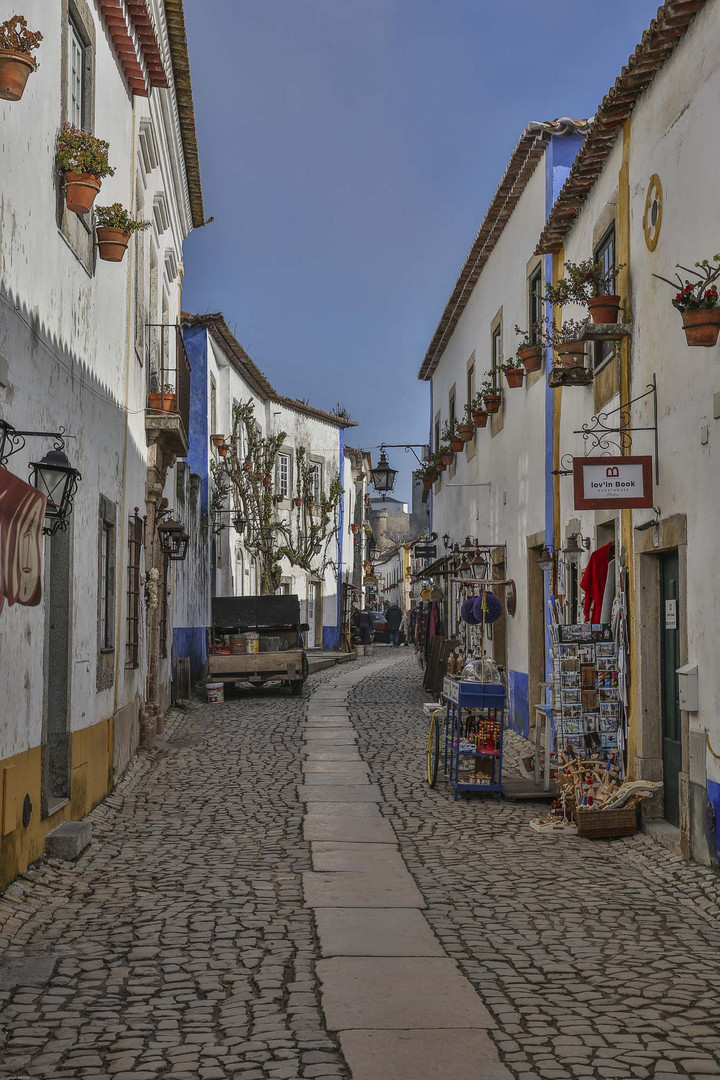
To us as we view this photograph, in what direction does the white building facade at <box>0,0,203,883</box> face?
facing to the right of the viewer

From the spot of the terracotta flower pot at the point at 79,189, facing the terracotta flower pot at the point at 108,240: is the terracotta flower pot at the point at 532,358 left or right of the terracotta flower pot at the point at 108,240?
right

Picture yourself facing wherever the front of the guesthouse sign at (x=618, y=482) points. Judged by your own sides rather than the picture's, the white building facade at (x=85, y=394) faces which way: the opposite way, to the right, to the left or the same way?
to the left

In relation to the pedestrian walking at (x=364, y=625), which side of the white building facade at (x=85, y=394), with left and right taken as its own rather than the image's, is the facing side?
left

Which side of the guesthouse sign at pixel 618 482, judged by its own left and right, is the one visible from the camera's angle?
front

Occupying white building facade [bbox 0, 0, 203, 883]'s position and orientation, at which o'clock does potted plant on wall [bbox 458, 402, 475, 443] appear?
The potted plant on wall is roughly at 10 o'clock from the white building facade.

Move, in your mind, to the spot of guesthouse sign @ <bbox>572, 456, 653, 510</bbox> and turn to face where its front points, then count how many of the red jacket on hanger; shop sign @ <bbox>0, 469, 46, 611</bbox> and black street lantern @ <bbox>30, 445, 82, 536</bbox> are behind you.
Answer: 1

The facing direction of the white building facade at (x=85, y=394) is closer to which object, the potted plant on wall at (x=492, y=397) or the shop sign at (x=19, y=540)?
the potted plant on wall

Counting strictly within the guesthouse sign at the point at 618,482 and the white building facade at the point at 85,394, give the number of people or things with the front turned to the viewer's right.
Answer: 1

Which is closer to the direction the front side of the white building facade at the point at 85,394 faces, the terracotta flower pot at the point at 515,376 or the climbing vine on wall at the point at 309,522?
the terracotta flower pot

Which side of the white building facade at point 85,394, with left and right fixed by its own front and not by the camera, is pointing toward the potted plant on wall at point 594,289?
front

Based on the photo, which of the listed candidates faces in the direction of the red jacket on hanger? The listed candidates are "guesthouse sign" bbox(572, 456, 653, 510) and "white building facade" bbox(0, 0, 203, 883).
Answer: the white building facade
